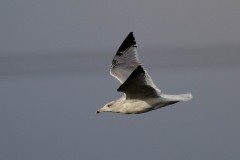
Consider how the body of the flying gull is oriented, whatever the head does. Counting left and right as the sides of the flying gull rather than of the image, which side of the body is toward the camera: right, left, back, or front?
left
